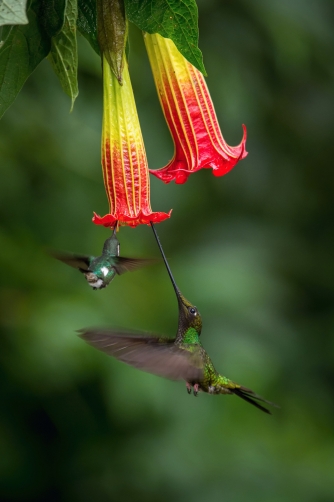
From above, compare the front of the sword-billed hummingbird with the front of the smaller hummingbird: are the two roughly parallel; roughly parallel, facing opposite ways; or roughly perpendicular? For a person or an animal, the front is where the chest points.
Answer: roughly perpendicular

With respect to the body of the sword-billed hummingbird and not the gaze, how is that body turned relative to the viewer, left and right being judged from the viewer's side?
facing to the left of the viewer
